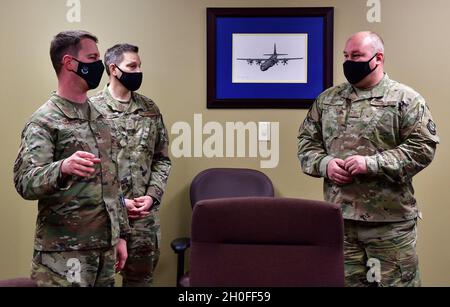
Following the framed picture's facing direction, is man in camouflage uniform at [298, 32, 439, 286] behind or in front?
in front

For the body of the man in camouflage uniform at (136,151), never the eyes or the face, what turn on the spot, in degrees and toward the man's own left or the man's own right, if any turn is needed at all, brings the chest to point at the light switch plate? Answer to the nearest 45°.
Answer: approximately 90° to the man's own left

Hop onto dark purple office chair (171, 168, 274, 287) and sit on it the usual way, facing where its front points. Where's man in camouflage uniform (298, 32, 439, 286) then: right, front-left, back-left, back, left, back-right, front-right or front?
front-left

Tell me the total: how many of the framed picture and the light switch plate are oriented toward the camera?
2

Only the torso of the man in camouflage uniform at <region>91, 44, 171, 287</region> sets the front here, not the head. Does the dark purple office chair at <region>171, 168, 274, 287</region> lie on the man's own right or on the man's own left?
on the man's own left

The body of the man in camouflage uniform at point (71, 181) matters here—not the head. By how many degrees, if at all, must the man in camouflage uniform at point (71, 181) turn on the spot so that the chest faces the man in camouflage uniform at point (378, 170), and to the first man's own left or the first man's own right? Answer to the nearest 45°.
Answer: approximately 45° to the first man's own left

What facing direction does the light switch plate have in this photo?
toward the camera

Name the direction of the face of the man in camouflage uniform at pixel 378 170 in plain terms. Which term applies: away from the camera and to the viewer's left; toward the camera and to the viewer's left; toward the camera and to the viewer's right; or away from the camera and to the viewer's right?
toward the camera and to the viewer's left

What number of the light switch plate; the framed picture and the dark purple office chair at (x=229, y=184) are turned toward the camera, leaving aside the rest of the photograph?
3

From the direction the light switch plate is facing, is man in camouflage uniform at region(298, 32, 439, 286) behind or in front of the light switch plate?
in front

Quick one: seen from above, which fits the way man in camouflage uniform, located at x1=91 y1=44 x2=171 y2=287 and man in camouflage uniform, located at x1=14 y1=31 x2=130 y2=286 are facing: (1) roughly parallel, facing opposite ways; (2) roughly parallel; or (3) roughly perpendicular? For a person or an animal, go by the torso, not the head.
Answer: roughly parallel

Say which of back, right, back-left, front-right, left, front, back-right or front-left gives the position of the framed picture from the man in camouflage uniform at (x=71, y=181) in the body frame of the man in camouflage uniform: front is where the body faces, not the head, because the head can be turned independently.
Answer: left

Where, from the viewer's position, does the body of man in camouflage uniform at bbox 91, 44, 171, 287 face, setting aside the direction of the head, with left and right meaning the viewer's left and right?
facing the viewer and to the right of the viewer

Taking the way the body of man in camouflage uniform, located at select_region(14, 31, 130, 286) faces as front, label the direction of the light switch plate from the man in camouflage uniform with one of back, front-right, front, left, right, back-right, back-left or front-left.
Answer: left

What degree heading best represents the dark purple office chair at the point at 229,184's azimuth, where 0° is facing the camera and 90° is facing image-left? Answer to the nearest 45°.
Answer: approximately 0°

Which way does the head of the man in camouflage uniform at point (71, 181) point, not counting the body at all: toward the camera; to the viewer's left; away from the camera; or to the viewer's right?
to the viewer's right

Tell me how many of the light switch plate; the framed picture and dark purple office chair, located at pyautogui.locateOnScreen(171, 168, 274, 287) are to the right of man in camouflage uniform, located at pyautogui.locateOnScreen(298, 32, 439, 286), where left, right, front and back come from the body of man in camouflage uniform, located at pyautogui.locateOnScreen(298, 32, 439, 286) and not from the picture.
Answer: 3

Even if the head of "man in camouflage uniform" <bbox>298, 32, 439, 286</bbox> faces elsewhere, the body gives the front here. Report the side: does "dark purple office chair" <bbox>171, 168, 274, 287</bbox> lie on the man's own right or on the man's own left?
on the man's own right

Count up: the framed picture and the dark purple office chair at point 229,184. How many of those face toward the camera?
2
